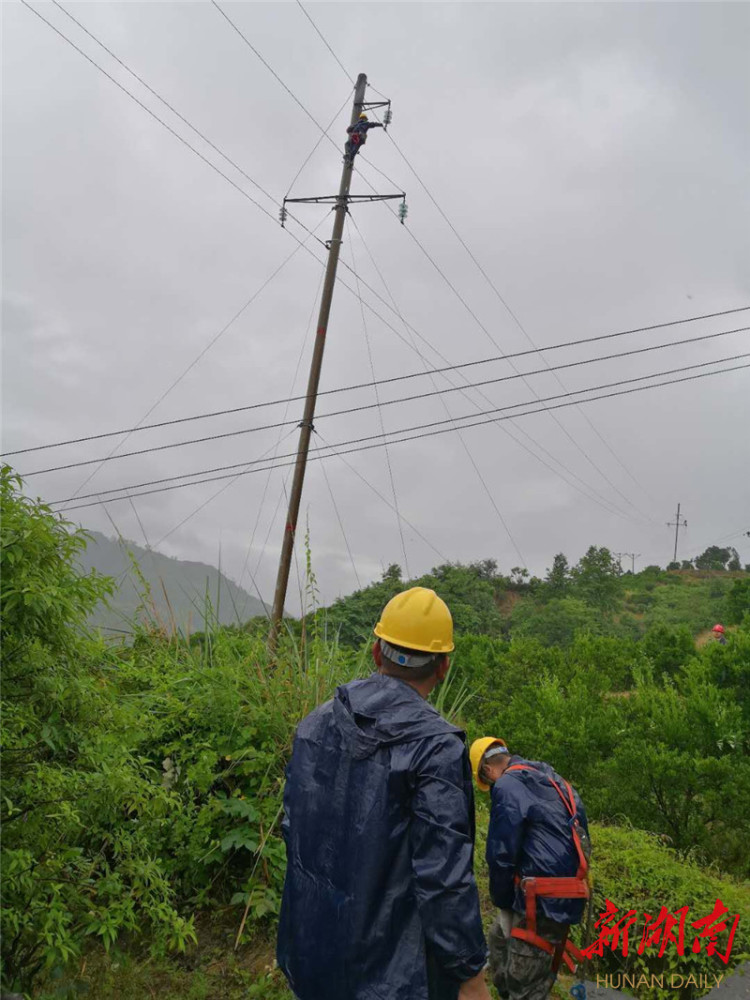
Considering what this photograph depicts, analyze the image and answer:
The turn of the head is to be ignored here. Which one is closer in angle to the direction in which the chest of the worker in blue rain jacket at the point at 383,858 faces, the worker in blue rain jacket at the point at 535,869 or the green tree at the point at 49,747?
the worker in blue rain jacket at the point at 535,869

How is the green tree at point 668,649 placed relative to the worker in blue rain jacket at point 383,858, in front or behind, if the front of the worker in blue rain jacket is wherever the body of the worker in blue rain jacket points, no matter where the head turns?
in front

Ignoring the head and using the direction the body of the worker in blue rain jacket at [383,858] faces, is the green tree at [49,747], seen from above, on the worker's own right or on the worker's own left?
on the worker's own left

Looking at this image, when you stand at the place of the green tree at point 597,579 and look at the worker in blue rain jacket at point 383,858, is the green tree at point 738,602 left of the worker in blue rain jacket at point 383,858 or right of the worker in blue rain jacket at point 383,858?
left

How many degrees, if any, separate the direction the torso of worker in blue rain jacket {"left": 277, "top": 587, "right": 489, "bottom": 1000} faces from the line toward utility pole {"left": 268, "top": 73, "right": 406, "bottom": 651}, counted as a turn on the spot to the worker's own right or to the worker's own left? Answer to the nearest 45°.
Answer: approximately 45° to the worker's own left

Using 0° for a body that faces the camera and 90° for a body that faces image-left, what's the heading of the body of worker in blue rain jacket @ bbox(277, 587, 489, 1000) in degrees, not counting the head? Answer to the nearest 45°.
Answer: approximately 225°

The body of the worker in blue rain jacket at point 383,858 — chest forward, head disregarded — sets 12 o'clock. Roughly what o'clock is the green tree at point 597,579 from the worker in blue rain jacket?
The green tree is roughly at 11 o'clock from the worker in blue rain jacket.

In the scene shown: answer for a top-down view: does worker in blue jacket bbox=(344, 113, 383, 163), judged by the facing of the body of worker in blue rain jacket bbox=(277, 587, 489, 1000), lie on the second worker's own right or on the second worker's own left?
on the second worker's own left

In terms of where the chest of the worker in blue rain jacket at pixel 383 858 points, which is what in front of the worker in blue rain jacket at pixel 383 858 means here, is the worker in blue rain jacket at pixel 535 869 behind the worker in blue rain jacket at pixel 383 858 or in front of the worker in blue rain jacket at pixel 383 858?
in front
